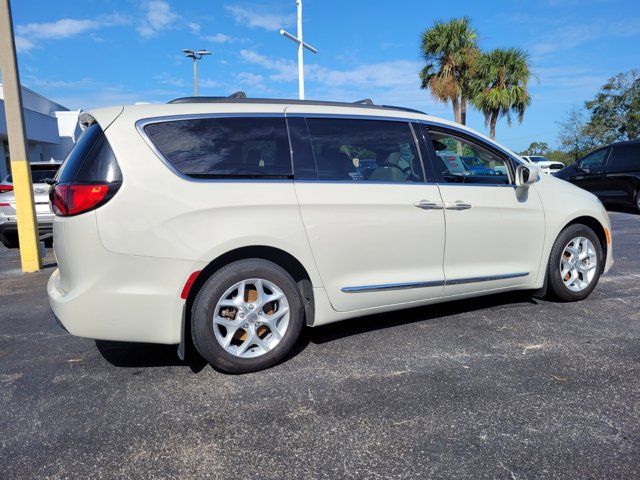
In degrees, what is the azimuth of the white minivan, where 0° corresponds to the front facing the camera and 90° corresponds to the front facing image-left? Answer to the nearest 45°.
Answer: approximately 225°

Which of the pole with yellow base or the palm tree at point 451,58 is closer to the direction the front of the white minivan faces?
the palm tree

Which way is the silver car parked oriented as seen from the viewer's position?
away from the camera

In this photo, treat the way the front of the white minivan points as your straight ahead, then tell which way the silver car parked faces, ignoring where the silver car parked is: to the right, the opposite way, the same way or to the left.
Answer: to the left

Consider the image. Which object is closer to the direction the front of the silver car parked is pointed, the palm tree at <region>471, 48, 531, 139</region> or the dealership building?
the dealership building

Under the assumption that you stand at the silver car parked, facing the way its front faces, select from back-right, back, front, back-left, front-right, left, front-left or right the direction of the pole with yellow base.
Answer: back

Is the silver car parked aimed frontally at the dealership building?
yes

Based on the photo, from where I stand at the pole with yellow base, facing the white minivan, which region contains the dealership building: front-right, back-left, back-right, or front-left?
back-left

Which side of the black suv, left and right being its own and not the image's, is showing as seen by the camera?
left

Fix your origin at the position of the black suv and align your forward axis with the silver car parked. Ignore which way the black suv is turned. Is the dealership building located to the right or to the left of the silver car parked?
right
